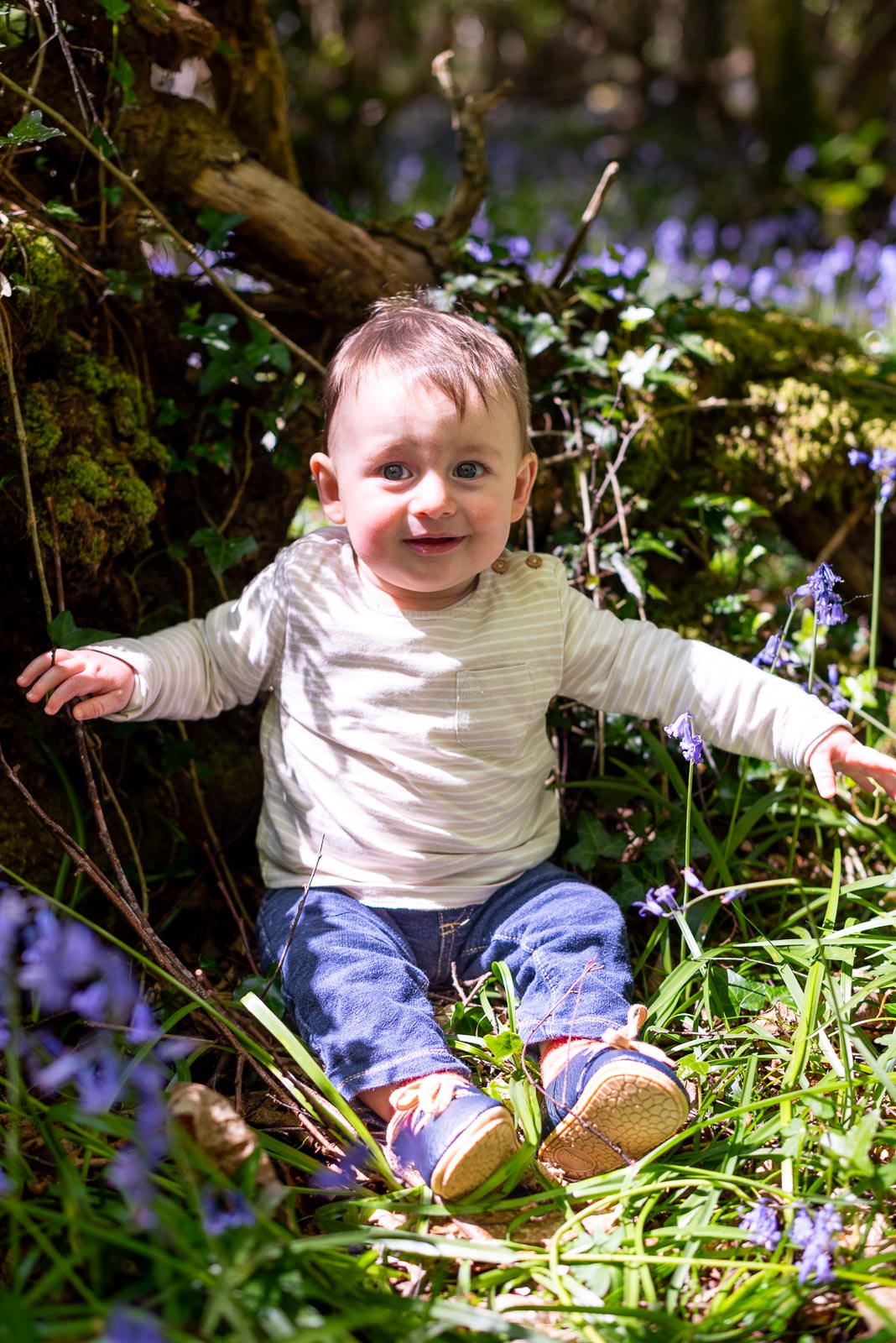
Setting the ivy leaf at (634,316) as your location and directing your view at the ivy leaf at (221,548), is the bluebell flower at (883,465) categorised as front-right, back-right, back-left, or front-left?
back-left

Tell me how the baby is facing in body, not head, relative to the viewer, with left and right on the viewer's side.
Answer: facing the viewer

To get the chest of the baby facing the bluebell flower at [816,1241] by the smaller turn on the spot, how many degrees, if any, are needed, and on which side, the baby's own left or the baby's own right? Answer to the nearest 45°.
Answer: approximately 45° to the baby's own left

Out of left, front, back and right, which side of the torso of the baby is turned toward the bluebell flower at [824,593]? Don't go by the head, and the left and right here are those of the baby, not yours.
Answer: left

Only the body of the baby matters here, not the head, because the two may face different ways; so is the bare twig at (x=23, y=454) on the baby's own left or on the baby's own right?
on the baby's own right

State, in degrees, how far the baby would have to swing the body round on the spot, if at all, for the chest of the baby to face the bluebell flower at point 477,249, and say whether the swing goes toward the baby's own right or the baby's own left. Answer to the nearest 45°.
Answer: approximately 180°
